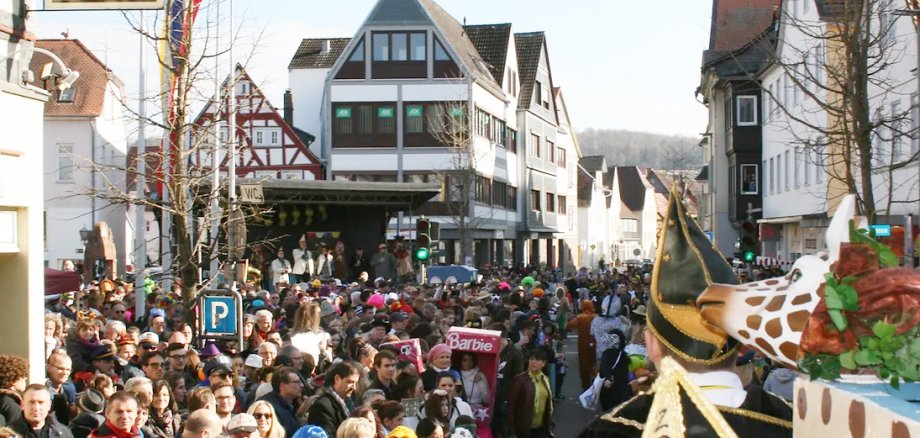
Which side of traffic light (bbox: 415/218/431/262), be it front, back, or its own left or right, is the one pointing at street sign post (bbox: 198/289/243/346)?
front

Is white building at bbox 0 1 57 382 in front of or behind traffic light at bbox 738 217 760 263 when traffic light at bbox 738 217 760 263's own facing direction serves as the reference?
in front

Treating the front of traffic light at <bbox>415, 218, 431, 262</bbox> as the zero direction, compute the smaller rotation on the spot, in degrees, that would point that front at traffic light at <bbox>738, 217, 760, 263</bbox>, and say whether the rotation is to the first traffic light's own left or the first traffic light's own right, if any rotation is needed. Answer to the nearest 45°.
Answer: approximately 90° to the first traffic light's own left

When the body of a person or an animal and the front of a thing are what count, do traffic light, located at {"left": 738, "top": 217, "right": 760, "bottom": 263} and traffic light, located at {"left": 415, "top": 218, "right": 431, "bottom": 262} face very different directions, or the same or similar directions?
same or similar directions

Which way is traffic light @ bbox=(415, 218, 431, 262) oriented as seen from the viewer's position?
toward the camera

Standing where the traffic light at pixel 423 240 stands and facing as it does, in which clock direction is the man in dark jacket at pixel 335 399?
The man in dark jacket is roughly at 12 o'clock from the traffic light.

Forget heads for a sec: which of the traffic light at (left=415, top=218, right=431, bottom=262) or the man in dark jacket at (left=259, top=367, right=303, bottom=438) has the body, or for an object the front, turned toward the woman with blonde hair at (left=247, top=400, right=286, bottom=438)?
the traffic light

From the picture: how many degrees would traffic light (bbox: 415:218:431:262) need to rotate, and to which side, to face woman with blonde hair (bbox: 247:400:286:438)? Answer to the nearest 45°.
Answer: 0° — it already faces them

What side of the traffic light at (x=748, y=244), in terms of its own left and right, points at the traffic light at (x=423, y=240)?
right
